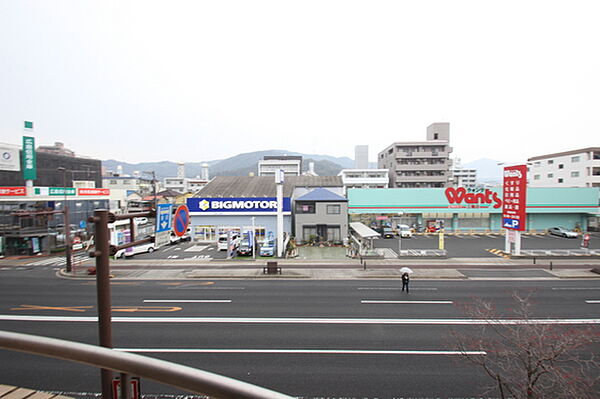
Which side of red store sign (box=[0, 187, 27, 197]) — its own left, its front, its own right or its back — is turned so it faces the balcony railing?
front

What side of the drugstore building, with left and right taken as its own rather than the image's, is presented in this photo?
front

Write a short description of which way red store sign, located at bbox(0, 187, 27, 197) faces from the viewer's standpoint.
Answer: facing the viewer

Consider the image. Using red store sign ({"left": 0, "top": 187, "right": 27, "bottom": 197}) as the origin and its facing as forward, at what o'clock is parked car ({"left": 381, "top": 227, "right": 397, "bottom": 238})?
The parked car is roughly at 10 o'clock from the red store sign.

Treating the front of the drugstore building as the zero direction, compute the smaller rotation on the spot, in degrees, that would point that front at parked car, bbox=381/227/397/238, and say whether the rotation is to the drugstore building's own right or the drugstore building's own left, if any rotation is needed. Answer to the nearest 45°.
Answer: approximately 45° to the drugstore building's own right

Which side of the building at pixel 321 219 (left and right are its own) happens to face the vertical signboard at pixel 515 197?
left

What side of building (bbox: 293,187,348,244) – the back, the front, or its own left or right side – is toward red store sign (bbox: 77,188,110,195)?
right

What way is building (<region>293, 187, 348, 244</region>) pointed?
toward the camera

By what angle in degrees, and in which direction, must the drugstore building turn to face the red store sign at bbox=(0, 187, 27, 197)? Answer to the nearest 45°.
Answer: approximately 45° to its right

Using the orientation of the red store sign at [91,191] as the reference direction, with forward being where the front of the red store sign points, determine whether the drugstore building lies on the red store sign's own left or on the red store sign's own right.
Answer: on the red store sign's own left

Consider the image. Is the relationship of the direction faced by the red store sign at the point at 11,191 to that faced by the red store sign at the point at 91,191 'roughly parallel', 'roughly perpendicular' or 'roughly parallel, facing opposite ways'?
roughly parallel

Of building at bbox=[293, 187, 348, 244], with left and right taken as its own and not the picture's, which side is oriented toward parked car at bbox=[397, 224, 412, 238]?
left

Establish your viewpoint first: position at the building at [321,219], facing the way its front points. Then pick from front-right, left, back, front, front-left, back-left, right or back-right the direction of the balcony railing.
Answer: front

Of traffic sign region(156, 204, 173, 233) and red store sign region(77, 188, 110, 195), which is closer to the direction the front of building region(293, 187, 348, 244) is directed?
the traffic sign

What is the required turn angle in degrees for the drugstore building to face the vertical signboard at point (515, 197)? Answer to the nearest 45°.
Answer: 0° — it already faces it
